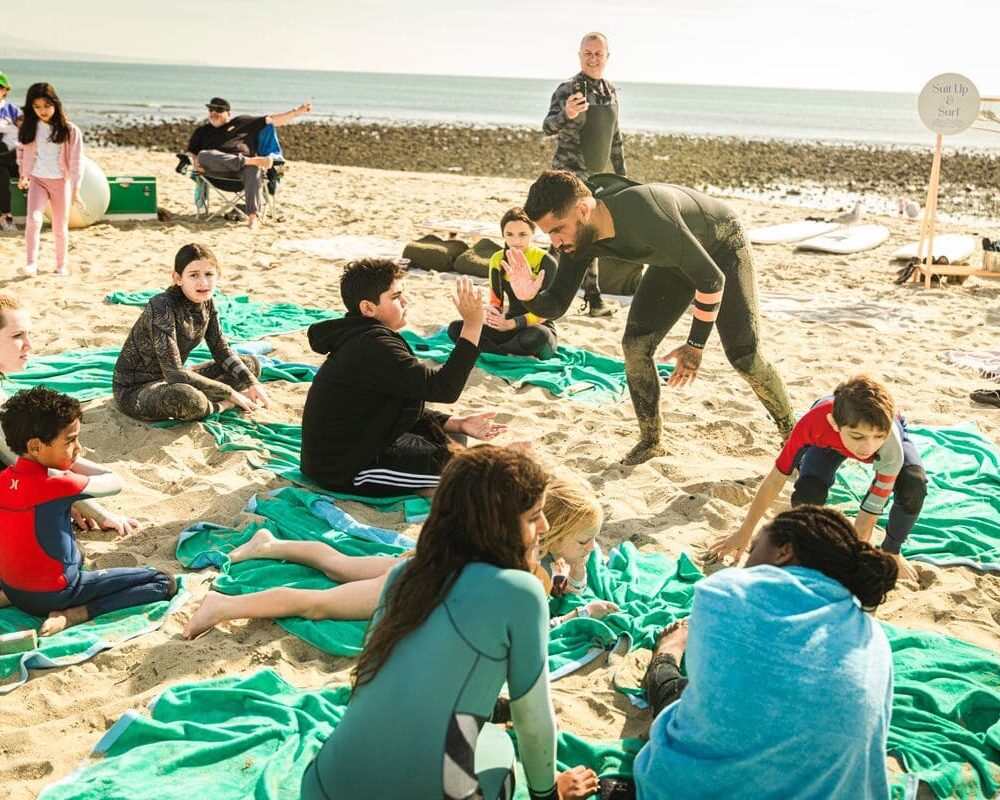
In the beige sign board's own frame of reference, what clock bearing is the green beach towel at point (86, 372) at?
The green beach towel is roughly at 1 o'clock from the beige sign board.

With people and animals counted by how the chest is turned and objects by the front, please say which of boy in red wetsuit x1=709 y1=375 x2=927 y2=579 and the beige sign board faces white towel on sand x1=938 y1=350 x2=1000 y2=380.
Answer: the beige sign board

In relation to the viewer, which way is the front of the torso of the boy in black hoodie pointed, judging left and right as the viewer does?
facing to the right of the viewer

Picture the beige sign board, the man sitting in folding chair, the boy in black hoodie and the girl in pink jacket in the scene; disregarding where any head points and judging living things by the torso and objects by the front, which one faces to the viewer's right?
the boy in black hoodie

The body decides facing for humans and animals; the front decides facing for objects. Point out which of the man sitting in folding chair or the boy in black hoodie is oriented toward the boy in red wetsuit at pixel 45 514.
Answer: the man sitting in folding chair

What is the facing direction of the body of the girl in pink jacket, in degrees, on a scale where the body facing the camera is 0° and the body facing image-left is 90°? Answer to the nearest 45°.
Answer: approximately 0°

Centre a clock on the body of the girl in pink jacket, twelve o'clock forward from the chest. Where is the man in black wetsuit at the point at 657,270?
The man in black wetsuit is roughly at 11 o'clock from the girl in pink jacket.

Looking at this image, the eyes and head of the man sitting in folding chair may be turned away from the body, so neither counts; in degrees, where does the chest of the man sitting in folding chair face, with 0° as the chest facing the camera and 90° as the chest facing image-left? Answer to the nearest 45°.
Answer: approximately 0°
